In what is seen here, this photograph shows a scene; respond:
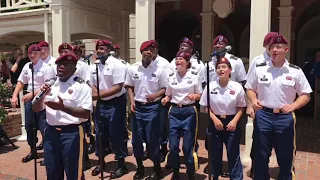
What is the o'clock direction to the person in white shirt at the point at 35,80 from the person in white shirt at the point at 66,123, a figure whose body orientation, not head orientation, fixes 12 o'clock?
the person in white shirt at the point at 35,80 is roughly at 4 o'clock from the person in white shirt at the point at 66,123.

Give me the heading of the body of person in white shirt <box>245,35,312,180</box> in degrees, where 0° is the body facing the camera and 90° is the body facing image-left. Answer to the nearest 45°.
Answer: approximately 0°

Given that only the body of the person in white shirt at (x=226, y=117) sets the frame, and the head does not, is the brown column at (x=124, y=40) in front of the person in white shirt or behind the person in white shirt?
behind

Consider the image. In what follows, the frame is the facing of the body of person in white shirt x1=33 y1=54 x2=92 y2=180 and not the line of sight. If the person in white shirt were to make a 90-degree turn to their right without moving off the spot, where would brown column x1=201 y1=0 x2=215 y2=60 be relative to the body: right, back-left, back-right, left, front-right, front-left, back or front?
right

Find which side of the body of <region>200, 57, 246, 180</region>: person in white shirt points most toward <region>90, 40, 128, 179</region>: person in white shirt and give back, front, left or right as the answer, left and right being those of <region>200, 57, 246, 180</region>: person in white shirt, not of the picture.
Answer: right

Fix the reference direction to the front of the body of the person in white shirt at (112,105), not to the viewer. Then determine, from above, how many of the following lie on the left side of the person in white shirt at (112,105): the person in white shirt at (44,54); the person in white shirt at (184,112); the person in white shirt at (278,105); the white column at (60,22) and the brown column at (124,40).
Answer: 2

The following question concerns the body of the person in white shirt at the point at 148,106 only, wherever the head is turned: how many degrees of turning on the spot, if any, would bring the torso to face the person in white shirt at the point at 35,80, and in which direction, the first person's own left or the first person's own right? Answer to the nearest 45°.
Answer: approximately 135° to the first person's own right

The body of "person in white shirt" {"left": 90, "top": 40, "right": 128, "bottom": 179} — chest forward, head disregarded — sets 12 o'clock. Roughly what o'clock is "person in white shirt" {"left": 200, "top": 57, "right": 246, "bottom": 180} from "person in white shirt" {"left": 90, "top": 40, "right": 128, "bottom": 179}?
"person in white shirt" {"left": 200, "top": 57, "right": 246, "bottom": 180} is roughly at 9 o'clock from "person in white shirt" {"left": 90, "top": 40, "right": 128, "bottom": 179}.

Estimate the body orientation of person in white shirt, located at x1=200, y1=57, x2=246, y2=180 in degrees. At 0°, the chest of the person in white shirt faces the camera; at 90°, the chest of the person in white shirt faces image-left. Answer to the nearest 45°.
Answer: approximately 0°

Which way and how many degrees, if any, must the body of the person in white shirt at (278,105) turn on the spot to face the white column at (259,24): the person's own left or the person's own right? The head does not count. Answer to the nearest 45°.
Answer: approximately 180°
